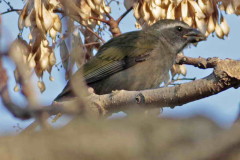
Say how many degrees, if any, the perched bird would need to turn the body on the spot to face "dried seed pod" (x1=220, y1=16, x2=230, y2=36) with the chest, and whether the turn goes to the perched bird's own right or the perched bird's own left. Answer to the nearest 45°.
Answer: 0° — it already faces it

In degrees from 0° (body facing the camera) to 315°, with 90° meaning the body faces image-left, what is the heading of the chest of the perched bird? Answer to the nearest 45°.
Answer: approximately 270°

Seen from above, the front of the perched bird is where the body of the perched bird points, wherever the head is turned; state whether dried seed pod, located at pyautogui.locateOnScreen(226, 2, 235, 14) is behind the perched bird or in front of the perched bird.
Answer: in front
